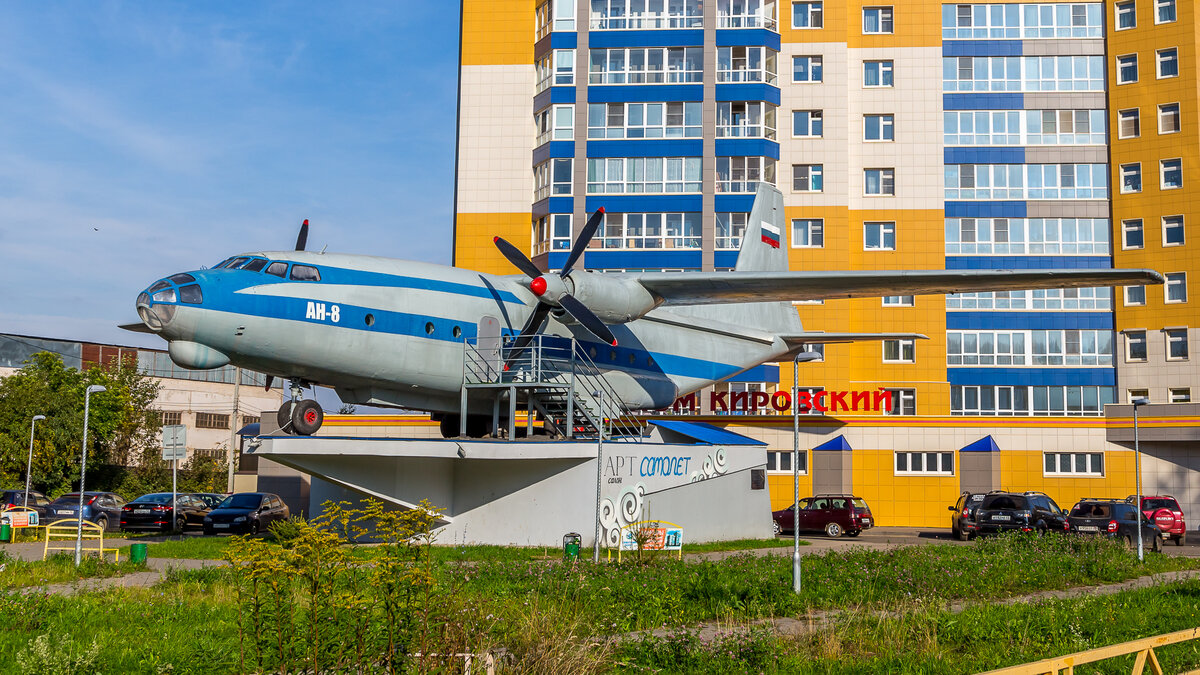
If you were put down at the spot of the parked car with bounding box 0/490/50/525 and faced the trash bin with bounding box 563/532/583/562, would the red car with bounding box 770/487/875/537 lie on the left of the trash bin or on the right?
left

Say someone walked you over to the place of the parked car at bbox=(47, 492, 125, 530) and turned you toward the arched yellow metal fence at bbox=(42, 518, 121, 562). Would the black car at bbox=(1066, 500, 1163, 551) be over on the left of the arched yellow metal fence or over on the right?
left

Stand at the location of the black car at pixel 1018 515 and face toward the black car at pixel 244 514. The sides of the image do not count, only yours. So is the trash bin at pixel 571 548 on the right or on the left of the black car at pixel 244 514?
left

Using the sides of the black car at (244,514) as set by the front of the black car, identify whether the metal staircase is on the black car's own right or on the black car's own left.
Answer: on the black car's own left

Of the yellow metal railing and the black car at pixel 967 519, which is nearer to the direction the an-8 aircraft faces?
the yellow metal railing

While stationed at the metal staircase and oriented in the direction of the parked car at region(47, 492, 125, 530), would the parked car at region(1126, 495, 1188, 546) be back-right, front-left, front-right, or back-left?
back-right
